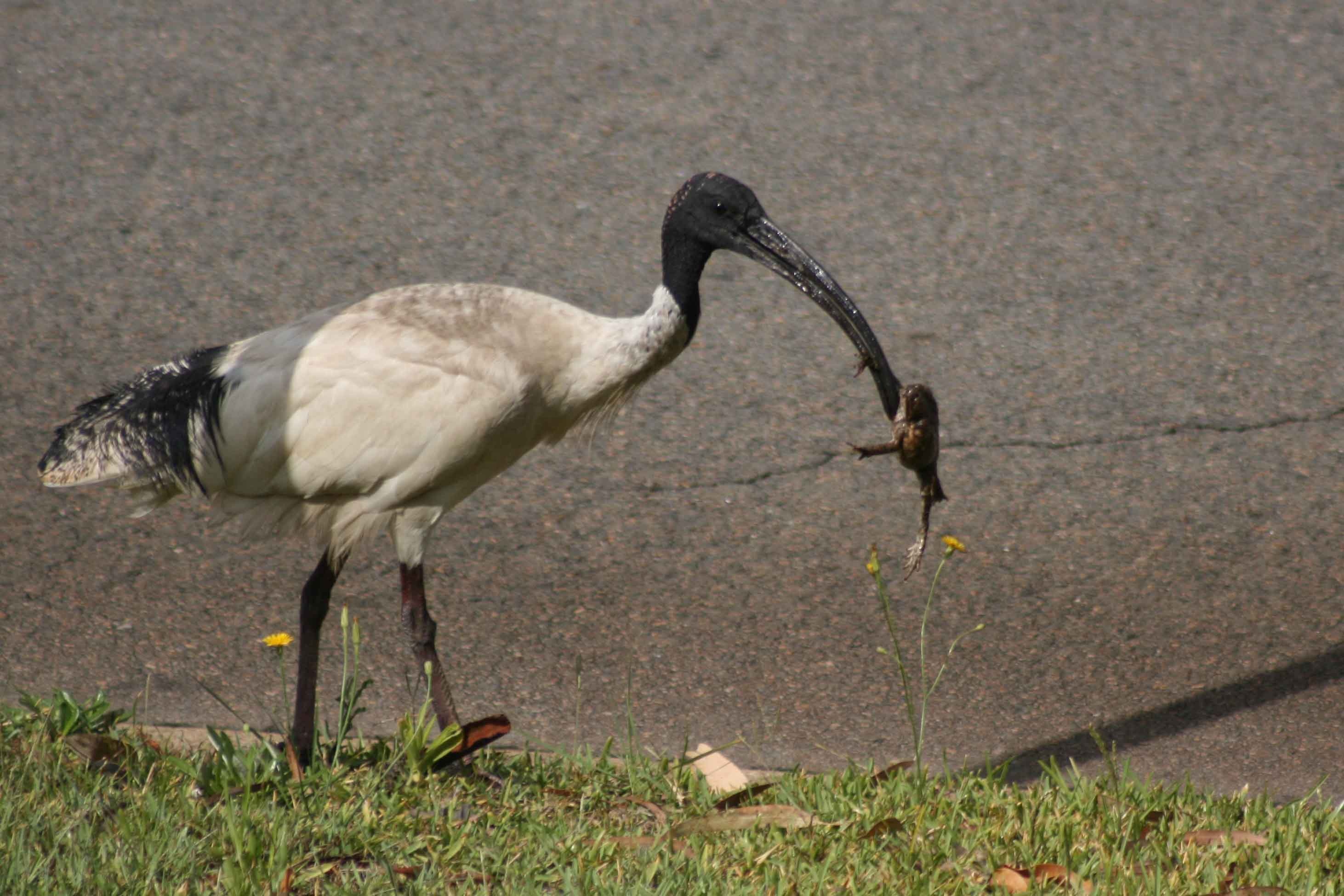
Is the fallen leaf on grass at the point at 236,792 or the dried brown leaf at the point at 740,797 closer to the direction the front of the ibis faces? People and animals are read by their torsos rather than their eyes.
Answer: the dried brown leaf

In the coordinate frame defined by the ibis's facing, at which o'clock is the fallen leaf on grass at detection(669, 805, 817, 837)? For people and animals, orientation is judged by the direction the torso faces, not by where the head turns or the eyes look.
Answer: The fallen leaf on grass is roughly at 2 o'clock from the ibis.

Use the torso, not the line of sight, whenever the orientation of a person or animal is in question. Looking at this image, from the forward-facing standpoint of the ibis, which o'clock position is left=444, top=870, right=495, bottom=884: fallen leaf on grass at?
The fallen leaf on grass is roughly at 3 o'clock from the ibis.

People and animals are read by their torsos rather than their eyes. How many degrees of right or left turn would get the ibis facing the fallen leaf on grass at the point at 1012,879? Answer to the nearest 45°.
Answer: approximately 45° to its right

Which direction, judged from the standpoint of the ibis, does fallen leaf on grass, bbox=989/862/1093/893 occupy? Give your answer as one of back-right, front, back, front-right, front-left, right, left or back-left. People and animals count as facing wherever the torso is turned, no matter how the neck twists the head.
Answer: front-right

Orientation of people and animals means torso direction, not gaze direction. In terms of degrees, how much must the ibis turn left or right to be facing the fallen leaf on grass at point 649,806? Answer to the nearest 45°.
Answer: approximately 45° to its right

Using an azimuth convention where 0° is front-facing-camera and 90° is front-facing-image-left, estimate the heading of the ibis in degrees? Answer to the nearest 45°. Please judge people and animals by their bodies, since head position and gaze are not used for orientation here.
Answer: approximately 270°

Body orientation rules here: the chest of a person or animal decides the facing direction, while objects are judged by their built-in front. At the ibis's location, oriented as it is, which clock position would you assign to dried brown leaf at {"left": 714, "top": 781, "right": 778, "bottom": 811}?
The dried brown leaf is roughly at 2 o'clock from the ibis.

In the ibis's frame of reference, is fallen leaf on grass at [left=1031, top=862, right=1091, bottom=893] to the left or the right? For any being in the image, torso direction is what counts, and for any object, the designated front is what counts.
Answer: on its right

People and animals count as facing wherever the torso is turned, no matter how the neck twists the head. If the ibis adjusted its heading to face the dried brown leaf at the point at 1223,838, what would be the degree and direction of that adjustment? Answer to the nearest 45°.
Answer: approximately 45° to its right

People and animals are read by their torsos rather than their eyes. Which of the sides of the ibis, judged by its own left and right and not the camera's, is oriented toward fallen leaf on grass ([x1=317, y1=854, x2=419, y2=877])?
right
